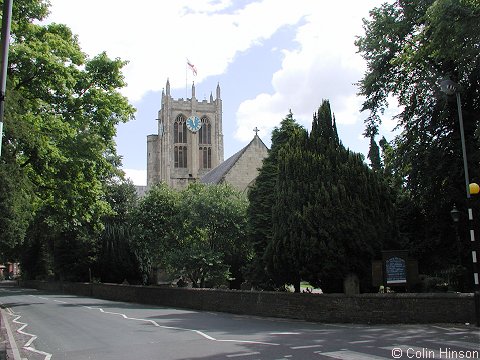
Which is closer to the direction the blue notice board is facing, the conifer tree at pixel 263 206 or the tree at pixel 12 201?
the tree

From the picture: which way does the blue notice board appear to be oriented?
toward the camera

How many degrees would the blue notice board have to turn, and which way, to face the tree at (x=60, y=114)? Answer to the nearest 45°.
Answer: approximately 90° to its right

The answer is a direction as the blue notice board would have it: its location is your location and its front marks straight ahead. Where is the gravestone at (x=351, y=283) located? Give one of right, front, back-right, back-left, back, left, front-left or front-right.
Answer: back-right

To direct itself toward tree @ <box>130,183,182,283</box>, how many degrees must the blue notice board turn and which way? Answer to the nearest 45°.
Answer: approximately 135° to its right

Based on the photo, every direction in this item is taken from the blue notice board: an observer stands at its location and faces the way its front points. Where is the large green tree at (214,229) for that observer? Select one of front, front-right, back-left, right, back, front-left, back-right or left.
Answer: back-right
